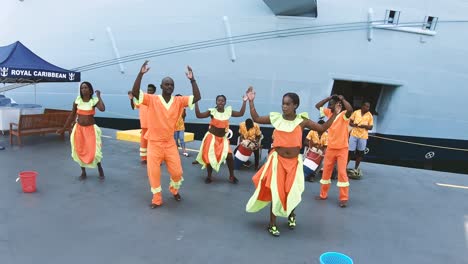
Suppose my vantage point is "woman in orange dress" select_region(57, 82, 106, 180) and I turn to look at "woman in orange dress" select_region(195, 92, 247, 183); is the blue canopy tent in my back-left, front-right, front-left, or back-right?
back-left

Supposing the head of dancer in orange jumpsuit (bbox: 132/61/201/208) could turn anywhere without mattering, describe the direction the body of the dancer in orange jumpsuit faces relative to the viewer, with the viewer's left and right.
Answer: facing the viewer

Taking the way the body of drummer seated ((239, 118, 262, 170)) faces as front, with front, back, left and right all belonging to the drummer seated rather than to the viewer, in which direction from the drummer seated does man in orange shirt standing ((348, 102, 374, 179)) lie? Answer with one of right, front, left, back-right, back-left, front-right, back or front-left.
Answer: left

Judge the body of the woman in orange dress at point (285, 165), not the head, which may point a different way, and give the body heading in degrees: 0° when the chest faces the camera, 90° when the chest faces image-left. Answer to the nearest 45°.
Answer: approximately 0°

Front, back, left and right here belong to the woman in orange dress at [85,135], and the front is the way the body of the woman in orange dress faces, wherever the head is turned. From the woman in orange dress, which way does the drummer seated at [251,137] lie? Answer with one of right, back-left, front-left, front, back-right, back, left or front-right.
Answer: left

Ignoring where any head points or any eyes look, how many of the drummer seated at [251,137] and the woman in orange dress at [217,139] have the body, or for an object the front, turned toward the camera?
2

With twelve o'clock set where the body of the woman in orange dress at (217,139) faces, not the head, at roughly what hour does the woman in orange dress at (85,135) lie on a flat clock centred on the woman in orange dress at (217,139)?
the woman in orange dress at (85,135) is roughly at 3 o'clock from the woman in orange dress at (217,139).

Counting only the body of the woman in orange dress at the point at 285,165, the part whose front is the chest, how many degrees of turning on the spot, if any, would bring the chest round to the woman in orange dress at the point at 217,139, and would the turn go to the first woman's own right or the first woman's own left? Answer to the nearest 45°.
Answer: approximately 135° to the first woman's own right

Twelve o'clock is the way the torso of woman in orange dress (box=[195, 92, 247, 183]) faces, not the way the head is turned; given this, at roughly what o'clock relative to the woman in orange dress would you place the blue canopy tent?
The blue canopy tent is roughly at 4 o'clock from the woman in orange dress.

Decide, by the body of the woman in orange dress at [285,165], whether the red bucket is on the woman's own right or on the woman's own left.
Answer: on the woman's own right

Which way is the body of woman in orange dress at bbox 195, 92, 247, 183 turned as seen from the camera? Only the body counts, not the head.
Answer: toward the camera

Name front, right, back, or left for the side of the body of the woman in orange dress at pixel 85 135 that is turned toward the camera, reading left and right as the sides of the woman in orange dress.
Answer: front
